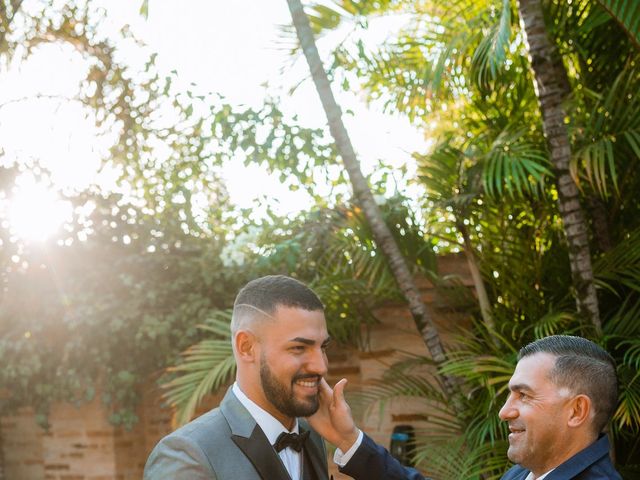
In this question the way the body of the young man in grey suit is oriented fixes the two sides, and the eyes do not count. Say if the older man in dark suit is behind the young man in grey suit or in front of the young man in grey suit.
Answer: in front

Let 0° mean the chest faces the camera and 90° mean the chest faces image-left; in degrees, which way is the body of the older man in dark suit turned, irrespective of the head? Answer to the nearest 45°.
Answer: approximately 90°

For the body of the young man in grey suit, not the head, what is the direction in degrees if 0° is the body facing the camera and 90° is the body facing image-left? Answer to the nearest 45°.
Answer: approximately 315°

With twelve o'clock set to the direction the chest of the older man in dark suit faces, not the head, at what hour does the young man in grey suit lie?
The young man in grey suit is roughly at 12 o'clock from the older man in dark suit.

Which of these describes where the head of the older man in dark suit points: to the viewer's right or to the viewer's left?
to the viewer's left

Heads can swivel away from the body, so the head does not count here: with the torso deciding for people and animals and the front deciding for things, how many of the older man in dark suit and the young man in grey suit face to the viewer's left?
1
